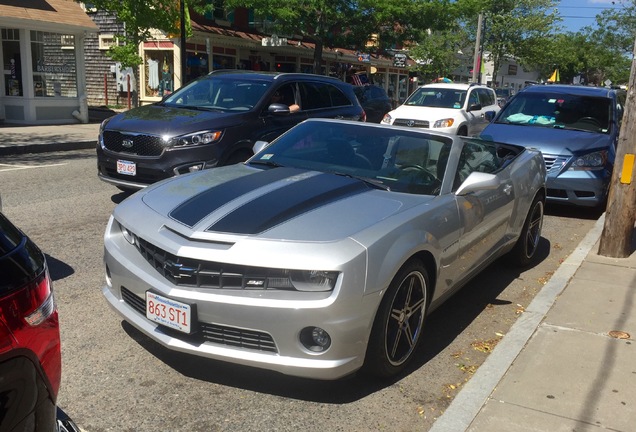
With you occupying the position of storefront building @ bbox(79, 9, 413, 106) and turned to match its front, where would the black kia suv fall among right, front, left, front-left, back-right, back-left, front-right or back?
front-right

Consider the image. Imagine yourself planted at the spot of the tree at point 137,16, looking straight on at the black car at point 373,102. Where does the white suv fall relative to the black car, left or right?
right

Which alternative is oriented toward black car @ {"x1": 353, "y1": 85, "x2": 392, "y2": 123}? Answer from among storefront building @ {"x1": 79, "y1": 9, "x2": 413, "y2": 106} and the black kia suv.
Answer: the storefront building

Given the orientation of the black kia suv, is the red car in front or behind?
in front

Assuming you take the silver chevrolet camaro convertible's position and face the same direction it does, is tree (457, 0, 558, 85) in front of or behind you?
behind

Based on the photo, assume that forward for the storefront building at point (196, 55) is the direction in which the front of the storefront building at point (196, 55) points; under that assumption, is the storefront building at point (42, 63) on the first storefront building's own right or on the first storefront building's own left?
on the first storefront building's own right

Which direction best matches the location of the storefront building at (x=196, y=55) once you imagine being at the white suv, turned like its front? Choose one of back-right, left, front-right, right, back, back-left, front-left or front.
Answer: right

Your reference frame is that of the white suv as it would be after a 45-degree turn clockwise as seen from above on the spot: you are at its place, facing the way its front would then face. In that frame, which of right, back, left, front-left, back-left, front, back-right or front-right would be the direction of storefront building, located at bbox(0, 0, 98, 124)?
front

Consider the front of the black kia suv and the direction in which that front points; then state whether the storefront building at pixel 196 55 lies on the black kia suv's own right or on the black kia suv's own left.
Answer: on the black kia suv's own right

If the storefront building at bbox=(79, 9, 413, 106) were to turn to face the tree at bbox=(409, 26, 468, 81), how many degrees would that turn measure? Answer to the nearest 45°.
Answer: approximately 90° to its left

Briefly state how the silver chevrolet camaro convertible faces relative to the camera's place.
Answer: facing the viewer and to the left of the viewer

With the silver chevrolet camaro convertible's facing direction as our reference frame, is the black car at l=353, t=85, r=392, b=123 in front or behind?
behind

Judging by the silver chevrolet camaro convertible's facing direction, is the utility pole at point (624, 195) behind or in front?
behind

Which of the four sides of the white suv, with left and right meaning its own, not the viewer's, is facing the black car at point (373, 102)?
right

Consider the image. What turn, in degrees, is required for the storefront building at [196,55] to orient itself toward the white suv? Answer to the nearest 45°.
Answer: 0° — it already faces it

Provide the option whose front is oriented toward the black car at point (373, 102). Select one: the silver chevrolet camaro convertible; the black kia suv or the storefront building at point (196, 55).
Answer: the storefront building
